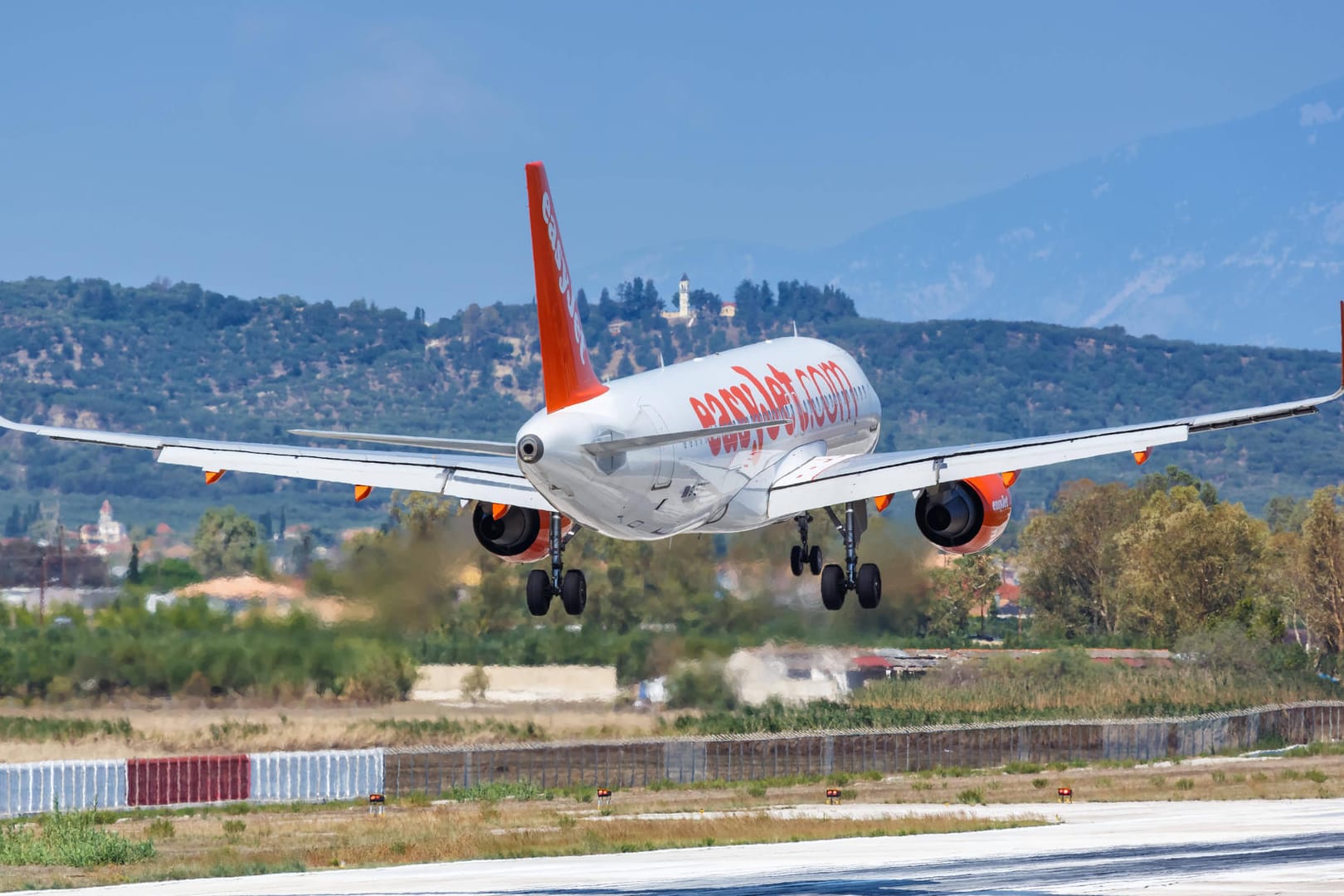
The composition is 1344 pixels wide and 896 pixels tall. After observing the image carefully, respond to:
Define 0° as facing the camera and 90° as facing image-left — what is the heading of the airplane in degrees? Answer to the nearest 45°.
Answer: approximately 180°
